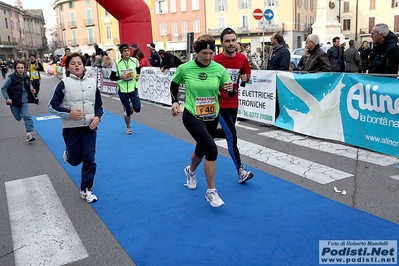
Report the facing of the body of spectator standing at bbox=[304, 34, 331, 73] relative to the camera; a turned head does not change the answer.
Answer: to the viewer's left

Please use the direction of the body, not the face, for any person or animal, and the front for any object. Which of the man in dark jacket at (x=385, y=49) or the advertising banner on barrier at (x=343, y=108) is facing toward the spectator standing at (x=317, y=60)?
the man in dark jacket

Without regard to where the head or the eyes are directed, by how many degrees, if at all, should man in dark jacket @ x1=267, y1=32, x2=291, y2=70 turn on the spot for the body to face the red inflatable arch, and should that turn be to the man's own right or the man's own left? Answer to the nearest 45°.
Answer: approximately 45° to the man's own right

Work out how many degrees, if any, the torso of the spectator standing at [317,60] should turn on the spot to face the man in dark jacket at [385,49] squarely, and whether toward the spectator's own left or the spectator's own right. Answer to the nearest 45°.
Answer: approximately 180°

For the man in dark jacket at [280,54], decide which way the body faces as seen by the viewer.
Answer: to the viewer's left

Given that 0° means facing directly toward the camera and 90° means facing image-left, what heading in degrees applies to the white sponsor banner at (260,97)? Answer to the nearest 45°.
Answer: approximately 45°

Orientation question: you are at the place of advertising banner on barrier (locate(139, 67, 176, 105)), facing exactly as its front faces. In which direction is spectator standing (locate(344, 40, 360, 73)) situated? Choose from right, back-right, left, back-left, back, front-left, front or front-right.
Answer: back-left

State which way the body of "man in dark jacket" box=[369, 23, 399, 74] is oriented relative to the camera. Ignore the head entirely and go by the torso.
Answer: to the viewer's left

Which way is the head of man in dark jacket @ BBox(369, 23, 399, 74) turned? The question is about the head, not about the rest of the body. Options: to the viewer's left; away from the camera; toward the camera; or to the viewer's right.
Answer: to the viewer's left

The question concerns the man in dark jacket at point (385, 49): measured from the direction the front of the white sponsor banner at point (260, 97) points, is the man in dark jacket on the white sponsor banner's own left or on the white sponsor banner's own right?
on the white sponsor banner's own left
